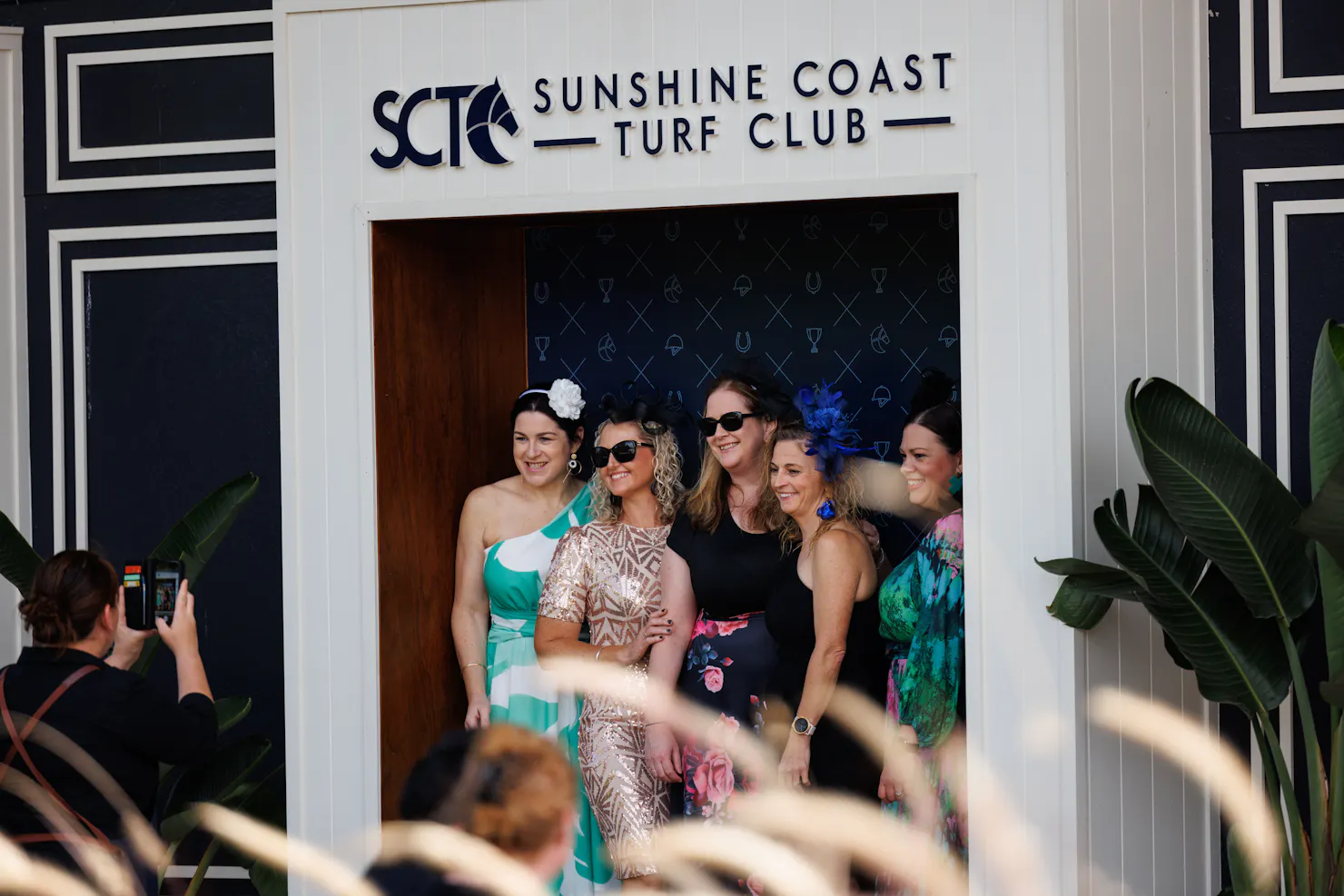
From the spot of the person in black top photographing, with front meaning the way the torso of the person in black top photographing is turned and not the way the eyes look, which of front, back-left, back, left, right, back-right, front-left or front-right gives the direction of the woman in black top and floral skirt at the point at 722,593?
front-right

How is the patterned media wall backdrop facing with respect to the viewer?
toward the camera

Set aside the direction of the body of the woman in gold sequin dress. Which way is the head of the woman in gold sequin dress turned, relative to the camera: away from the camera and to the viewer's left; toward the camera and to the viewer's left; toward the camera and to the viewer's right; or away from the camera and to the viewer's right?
toward the camera and to the viewer's left

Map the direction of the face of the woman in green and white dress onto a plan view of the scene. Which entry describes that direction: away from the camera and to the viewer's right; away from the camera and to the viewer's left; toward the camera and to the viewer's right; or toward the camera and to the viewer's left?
toward the camera and to the viewer's left

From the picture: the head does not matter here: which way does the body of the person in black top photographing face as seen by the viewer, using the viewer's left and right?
facing away from the viewer and to the right of the viewer

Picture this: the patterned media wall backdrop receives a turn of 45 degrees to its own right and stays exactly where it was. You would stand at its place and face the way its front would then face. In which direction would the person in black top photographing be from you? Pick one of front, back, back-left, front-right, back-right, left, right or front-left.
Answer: front

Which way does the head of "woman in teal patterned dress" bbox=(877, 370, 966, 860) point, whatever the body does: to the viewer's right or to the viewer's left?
to the viewer's left

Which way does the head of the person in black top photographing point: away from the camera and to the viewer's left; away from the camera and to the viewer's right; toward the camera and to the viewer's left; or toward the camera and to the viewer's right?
away from the camera and to the viewer's right
